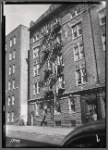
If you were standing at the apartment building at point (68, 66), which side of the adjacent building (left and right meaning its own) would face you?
left

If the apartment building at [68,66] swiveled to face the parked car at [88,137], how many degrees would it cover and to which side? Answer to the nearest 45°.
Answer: approximately 45° to its left

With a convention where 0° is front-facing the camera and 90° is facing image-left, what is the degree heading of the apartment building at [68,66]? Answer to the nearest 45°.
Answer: approximately 45°

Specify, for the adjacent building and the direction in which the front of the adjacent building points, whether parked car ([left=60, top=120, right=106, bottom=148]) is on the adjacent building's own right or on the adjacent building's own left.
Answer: on the adjacent building's own left

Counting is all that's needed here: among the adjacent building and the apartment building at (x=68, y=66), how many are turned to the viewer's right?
0
